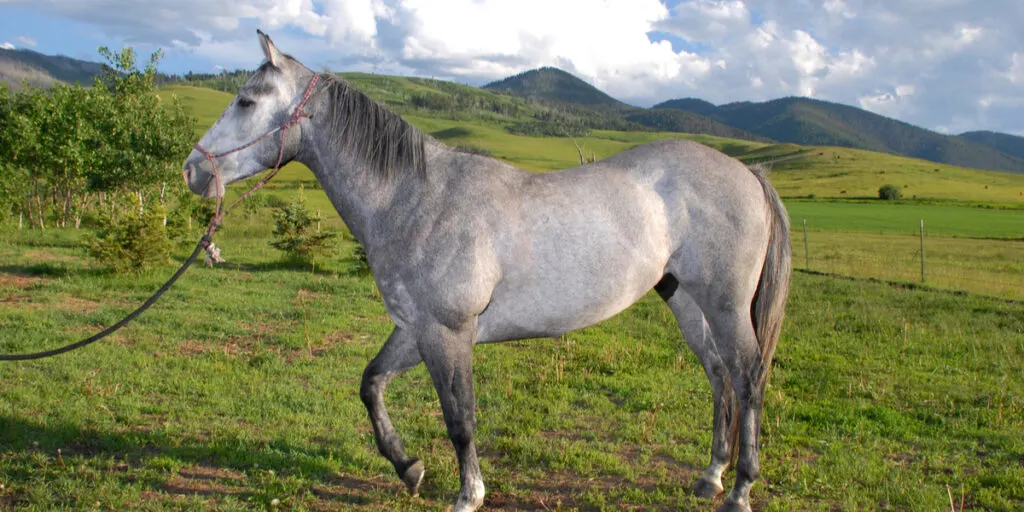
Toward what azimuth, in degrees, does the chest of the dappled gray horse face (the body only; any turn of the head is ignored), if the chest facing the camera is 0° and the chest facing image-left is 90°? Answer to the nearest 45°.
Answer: approximately 90°

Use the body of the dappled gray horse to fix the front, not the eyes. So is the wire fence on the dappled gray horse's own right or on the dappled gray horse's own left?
on the dappled gray horse's own right

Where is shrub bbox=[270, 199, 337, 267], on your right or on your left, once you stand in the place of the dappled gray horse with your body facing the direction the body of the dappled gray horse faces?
on your right

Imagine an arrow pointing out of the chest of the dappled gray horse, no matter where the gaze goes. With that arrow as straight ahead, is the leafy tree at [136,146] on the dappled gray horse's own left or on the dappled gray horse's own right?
on the dappled gray horse's own right

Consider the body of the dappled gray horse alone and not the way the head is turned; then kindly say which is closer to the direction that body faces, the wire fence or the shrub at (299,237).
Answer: the shrub

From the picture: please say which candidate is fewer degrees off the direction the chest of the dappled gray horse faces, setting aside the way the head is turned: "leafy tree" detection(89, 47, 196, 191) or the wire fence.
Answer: the leafy tree

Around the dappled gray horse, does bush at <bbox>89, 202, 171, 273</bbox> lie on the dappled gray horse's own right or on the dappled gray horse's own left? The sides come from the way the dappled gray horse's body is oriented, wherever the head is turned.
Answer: on the dappled gray horse's own right
